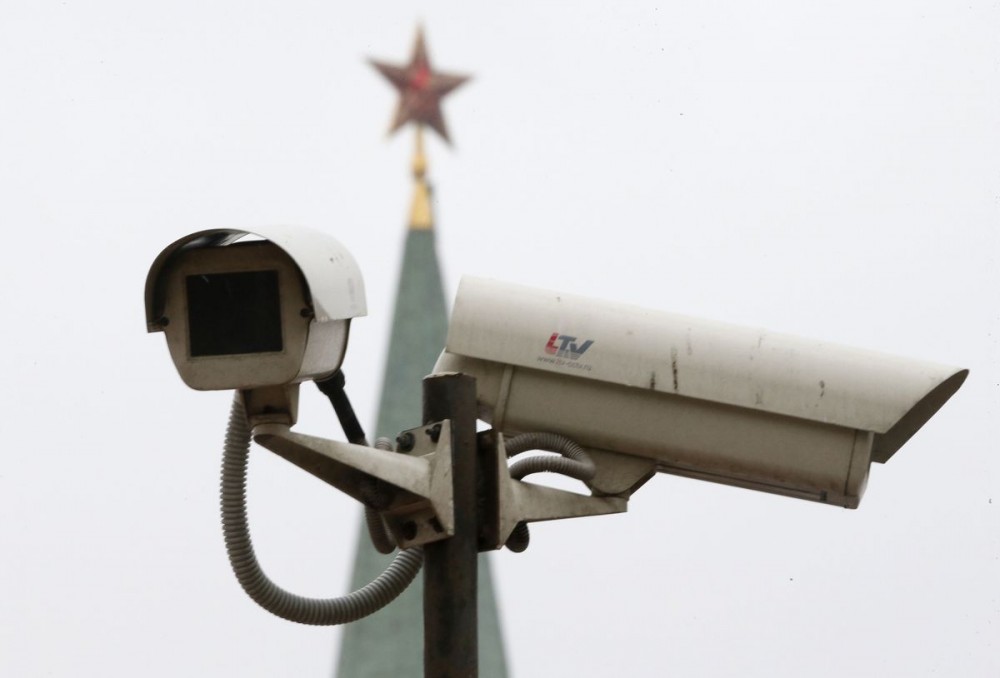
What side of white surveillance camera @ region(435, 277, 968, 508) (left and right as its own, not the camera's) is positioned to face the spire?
left

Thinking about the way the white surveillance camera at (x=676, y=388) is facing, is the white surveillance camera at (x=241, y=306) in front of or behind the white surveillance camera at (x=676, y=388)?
behind

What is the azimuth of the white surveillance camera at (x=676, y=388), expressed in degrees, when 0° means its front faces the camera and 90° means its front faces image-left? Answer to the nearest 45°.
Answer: approximately 270°

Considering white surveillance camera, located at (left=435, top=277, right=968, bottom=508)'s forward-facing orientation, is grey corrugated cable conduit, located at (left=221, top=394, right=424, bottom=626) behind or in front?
behind
